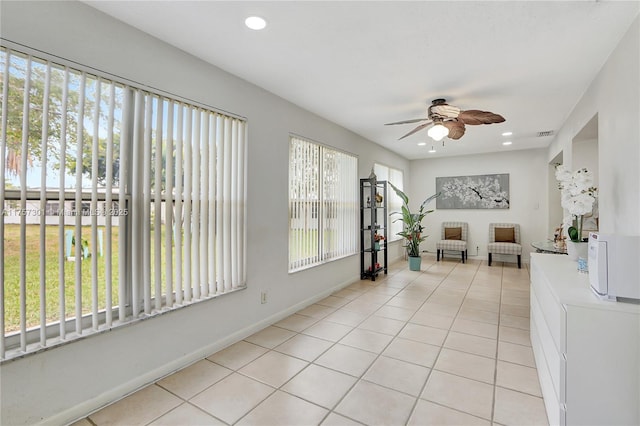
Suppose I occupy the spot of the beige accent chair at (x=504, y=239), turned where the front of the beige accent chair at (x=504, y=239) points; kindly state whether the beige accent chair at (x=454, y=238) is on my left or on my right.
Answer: on my right

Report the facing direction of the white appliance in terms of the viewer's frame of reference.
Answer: facing to the left of the viewer

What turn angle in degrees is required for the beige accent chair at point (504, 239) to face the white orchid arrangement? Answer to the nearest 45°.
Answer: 0° — it already faces it

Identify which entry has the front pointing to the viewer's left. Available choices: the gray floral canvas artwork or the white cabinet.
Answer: the white cabinet

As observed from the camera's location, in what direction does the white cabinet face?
facing to the left of the viewer

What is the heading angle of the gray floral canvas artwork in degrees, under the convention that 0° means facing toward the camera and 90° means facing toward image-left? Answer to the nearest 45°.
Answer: approximately 0°
